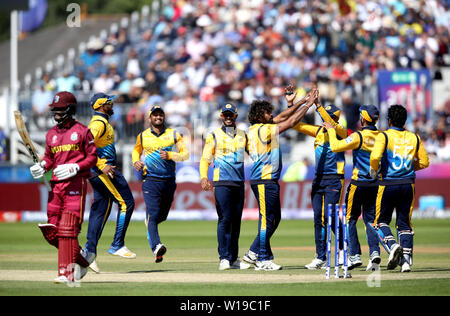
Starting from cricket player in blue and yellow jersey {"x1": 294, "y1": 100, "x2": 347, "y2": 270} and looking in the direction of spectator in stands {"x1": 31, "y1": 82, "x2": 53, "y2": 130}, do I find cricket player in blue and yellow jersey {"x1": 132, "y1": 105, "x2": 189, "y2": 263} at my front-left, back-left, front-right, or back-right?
front-left

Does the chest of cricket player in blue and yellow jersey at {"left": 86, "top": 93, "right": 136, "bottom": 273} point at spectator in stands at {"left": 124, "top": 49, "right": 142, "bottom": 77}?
no

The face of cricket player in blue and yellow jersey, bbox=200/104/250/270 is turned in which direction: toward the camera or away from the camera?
toward the camera

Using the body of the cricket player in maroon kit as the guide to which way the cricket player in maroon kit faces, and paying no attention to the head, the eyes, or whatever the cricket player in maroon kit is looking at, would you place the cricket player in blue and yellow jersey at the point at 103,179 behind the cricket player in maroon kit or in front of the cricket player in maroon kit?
behind

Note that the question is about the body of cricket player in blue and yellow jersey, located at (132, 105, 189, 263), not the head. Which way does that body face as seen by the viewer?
toward the camera

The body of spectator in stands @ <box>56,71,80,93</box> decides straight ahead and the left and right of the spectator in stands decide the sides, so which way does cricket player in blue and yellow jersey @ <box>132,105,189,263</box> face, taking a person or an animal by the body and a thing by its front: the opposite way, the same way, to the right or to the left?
the same way

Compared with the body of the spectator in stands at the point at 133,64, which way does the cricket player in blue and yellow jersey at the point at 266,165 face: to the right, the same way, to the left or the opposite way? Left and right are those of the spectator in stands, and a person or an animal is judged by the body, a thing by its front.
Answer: to the left

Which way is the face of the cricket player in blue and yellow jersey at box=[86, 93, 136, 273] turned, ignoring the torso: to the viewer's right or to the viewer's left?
to the viewer's right

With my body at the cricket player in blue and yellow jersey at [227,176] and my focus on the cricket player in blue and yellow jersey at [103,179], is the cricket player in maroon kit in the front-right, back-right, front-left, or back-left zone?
front-left

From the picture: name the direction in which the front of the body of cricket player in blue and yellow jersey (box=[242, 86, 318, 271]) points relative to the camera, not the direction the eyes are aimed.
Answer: to the viewer's right

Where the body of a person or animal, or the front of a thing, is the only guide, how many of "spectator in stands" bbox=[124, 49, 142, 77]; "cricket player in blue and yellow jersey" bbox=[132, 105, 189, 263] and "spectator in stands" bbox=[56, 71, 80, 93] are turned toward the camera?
3

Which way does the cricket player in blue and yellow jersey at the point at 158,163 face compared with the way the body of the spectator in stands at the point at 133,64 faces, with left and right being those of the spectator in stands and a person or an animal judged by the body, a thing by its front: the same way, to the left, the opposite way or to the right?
the same way

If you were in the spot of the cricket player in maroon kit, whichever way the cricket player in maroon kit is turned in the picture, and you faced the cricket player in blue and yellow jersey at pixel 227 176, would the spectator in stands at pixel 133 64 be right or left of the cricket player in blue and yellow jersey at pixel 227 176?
left

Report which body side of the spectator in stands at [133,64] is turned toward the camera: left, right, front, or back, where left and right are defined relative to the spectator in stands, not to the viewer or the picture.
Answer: front

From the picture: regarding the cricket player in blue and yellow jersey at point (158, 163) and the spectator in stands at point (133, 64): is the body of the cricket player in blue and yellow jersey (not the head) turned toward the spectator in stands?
no

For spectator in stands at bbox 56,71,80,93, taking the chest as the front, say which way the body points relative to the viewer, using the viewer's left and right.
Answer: facing the viewer
